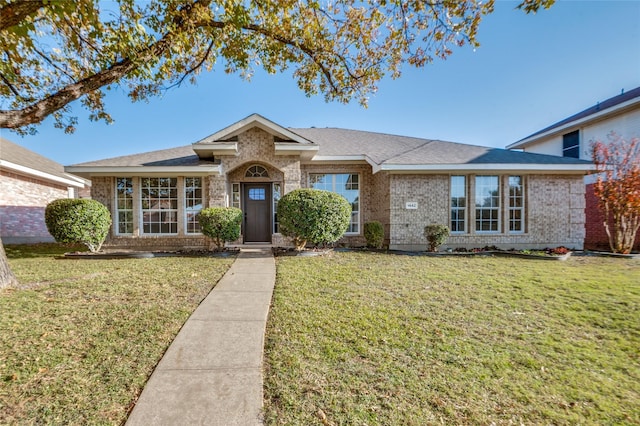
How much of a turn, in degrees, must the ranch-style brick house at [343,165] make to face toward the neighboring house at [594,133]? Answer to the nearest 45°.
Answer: approximately 90° to its left

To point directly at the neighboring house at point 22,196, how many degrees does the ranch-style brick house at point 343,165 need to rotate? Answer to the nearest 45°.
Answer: approximately 90° to its right

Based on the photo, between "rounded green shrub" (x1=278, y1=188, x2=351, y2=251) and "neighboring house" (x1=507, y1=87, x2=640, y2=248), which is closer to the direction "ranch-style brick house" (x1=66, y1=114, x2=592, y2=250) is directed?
the rounded green shrub

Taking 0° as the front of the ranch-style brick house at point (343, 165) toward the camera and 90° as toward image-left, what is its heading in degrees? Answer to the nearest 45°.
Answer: approximately 0°

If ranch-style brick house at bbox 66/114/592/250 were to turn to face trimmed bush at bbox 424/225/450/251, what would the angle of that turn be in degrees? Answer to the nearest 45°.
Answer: approximately 90° to its left

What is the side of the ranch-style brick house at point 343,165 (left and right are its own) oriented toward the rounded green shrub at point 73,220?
right

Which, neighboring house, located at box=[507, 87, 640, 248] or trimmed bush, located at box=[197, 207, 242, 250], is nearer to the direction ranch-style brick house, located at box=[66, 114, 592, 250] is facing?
the trimmed bush

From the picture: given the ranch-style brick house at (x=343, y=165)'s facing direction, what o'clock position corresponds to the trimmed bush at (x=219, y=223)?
The trimmed bush is roughly at 2 o'clock from the ranch-style brick house.

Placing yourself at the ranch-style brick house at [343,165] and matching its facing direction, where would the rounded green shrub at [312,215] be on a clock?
The rounded green shrub is roughly at 1 o'clock from the ranch-style brick house.
